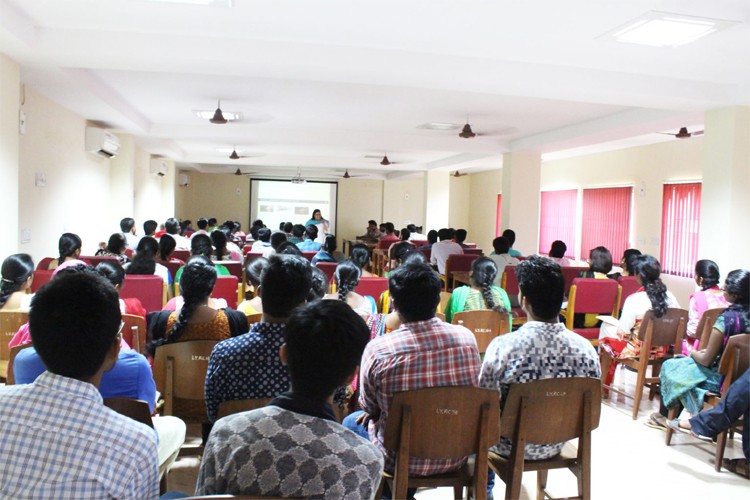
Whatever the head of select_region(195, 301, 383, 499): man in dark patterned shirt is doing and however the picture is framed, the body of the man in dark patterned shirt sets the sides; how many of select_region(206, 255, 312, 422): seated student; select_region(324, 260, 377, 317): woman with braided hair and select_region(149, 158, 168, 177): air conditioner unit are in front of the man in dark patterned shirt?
3

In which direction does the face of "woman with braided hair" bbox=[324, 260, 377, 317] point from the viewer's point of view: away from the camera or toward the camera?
away from the camera

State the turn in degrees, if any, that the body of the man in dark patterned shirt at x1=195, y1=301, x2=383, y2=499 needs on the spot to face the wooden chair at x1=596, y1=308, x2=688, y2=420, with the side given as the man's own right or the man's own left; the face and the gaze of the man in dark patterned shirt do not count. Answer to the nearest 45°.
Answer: approximately 45° to the man's own right

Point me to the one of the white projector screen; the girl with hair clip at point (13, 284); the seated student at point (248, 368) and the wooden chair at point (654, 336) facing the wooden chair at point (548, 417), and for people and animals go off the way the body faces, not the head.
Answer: the white projector screen

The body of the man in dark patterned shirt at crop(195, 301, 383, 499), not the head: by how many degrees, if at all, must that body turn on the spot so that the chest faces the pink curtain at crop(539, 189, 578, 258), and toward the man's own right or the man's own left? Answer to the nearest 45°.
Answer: approximately 45° to the man's own right

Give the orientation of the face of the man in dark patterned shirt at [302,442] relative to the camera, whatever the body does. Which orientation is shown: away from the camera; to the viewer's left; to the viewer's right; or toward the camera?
away from the camera

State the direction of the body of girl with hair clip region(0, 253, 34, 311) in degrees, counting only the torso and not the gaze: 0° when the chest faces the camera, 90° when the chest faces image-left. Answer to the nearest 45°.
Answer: approximately 225°

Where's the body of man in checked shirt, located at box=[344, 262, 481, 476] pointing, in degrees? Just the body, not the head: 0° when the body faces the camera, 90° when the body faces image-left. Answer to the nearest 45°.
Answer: approximately 180°

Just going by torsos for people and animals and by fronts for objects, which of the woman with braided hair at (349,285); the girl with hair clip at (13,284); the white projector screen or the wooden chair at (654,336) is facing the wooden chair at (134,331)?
the white projector screen

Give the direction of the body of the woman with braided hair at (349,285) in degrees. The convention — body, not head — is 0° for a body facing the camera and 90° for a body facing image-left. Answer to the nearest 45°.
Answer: approximately 180°

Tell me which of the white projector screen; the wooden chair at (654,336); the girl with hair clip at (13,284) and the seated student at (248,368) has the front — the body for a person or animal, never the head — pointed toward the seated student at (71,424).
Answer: the white projector screen

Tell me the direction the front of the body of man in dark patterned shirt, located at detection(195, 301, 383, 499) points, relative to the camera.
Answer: away from the camera

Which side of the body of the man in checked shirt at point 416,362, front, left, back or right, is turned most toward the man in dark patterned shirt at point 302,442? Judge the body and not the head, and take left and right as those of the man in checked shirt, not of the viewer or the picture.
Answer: back

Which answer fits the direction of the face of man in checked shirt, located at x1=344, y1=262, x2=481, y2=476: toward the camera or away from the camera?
away from the camera
